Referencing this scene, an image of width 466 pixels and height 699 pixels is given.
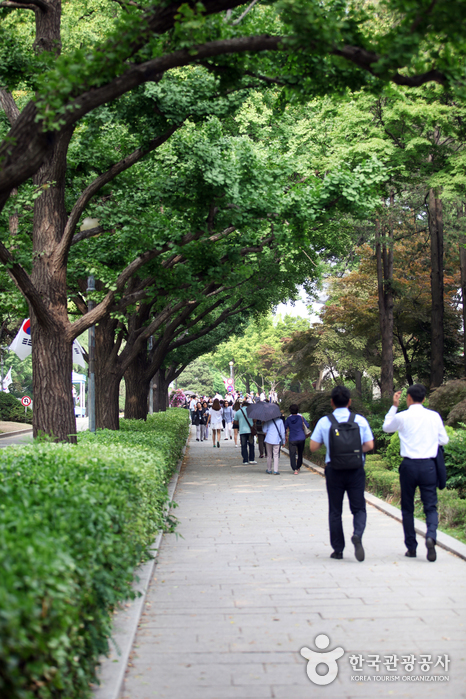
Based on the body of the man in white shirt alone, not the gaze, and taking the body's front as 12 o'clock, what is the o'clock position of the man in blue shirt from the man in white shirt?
The man in blue shirt is roughly at 9 o'clock from the man in white shirt.

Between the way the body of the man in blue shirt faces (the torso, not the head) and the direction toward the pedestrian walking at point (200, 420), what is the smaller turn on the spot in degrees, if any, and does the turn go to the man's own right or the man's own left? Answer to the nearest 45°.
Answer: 0° — they already face them

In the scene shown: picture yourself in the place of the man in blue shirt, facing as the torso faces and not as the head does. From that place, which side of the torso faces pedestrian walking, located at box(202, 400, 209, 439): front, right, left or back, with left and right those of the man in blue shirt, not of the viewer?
front

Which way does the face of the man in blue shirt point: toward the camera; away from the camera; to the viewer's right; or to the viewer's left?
away from the camera

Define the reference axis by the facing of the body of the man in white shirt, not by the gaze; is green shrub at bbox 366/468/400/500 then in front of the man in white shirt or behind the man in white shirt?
in front

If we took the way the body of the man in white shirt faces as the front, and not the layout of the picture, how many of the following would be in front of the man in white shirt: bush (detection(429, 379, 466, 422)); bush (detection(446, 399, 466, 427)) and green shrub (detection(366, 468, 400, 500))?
3

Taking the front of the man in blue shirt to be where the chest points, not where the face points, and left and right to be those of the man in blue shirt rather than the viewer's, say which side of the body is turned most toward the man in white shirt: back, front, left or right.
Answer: right

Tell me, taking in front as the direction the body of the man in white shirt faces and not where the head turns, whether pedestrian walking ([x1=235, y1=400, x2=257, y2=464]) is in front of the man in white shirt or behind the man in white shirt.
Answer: in front

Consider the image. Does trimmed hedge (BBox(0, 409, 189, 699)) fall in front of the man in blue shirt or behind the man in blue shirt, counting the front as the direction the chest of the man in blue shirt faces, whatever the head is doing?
behind

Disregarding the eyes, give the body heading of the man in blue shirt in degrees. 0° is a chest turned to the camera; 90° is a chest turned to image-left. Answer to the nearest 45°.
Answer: approximately 180°

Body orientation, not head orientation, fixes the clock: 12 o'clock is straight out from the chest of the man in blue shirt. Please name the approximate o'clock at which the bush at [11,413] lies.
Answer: The bush is roughly at 11 o'clock from the man in blue shirt.

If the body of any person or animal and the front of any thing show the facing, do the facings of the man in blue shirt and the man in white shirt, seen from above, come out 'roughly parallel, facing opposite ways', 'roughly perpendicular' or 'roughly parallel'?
roughly parallel

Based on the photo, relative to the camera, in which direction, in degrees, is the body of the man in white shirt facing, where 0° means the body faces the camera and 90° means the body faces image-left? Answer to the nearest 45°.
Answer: approximately 180°

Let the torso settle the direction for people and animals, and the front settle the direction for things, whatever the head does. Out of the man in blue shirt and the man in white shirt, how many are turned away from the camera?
2

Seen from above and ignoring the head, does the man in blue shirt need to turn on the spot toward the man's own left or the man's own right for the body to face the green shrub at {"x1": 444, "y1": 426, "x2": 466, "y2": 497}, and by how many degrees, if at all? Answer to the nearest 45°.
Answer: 0° — they already face it
